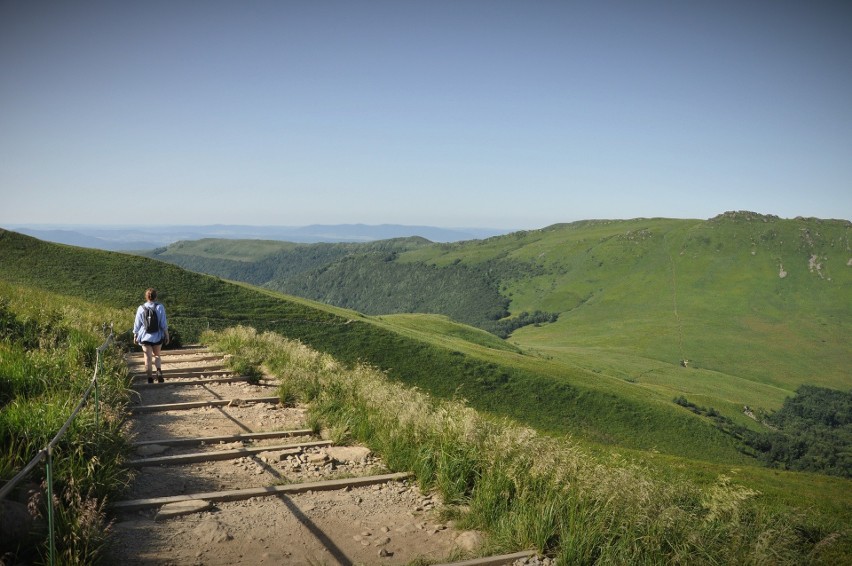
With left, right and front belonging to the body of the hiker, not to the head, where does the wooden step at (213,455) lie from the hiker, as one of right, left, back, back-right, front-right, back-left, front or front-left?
back

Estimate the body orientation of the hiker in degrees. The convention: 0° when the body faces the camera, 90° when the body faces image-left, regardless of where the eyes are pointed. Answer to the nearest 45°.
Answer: approximately 180°

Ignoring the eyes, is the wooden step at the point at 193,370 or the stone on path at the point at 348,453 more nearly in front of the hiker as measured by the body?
the wooden step

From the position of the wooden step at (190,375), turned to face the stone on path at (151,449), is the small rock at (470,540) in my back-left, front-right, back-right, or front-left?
front-left

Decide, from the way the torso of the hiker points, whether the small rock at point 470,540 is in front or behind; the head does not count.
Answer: behind

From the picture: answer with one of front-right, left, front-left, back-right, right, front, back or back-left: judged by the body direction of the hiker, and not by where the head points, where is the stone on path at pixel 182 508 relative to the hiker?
back

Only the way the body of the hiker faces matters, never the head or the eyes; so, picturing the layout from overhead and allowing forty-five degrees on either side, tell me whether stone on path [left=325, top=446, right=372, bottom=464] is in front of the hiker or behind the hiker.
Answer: behind

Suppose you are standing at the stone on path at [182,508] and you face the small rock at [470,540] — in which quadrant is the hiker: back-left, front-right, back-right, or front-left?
back-left

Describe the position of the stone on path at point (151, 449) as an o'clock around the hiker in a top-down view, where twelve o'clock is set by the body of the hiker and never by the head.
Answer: The stone on path is roughly at 6 o'clock from the hiker.
